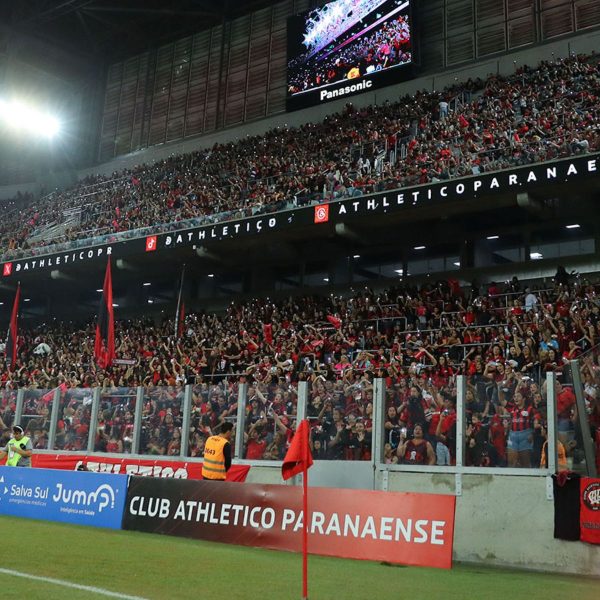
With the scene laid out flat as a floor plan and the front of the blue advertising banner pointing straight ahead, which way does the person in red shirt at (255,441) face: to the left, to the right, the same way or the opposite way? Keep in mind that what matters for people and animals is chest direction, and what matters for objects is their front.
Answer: the same way

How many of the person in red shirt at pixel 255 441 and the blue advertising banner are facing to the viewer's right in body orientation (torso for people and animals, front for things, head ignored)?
0

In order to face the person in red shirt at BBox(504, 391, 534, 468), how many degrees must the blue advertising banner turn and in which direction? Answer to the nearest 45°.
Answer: approximately 90° to its left

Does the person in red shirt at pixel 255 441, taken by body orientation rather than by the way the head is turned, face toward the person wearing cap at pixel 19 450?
no

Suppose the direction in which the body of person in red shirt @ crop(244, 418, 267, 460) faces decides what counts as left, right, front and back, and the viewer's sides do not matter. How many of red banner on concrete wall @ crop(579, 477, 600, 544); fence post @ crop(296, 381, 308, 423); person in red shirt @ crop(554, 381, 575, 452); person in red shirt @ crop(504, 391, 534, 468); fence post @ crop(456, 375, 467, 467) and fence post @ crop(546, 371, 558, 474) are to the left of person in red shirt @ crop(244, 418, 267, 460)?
6

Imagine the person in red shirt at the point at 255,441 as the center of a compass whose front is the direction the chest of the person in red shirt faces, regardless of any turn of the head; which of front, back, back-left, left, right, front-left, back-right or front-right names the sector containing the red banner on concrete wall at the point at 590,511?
left

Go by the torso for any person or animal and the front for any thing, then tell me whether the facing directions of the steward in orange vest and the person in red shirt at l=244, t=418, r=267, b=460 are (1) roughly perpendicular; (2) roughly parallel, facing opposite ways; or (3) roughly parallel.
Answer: roughly parallel, facing opposite ways

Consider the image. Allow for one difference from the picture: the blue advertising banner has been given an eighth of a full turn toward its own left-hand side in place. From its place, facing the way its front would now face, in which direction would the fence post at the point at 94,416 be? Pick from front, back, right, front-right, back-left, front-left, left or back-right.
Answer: back

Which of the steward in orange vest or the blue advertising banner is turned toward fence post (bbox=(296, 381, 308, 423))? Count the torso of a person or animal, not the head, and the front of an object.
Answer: the steward in orange vest

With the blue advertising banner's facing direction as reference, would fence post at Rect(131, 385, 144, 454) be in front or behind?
behind

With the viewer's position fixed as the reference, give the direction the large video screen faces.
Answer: facing the viewer and to the left of the viewer

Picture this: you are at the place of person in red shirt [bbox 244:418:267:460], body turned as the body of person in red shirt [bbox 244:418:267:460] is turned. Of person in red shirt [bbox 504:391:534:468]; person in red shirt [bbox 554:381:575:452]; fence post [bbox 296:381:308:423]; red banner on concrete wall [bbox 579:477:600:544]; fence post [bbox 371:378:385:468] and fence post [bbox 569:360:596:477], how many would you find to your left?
6

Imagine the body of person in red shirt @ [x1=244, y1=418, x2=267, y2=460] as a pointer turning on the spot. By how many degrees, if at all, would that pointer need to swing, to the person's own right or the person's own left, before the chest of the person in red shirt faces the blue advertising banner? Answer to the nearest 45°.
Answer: approximately 45° to the person's own right

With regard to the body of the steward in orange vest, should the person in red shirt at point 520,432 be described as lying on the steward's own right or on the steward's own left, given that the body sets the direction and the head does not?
on the steward's own right

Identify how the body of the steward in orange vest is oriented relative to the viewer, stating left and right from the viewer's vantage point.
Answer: facing away from the viewer and to the right of the viewer

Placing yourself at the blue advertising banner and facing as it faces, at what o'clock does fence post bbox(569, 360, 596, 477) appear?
The fence post is roughly at 9 o'clock from the blue advertising banner.

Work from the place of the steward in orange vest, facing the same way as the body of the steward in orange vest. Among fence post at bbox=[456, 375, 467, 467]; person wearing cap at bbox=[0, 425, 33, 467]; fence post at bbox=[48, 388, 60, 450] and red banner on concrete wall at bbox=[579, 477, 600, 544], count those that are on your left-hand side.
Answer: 2

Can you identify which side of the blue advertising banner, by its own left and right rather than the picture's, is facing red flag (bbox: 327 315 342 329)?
back

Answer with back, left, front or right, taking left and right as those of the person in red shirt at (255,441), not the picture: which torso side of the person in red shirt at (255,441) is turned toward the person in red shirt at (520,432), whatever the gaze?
left

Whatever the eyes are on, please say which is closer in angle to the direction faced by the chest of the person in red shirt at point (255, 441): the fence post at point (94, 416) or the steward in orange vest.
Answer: the steward in orange vest
